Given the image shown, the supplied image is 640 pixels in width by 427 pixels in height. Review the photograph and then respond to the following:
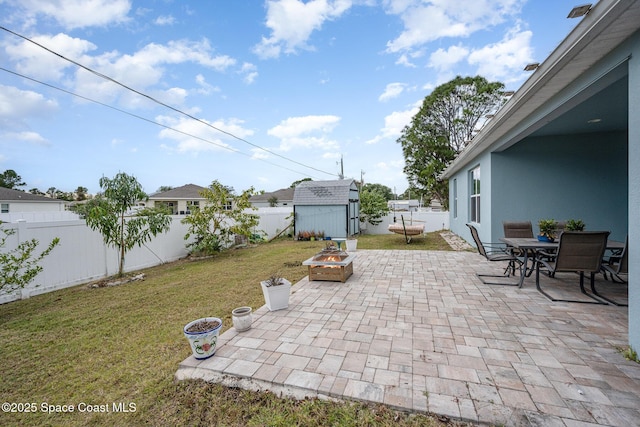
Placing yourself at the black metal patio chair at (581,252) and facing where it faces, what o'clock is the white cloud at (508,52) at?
The white cloud is roughly at 1 o'clock from the black metal patio chair.

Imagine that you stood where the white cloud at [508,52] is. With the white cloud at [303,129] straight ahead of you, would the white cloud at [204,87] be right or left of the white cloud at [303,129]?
left

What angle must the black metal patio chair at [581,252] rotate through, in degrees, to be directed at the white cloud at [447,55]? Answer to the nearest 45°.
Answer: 0° — it already faces it

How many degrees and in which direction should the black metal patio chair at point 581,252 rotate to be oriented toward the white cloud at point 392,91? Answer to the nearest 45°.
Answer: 0° — it already faces it

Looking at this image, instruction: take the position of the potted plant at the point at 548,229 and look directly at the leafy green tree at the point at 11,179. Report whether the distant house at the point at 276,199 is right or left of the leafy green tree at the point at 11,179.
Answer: right

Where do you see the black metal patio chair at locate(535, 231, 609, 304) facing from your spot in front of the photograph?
facing away from the viewer and to the left of the viewer

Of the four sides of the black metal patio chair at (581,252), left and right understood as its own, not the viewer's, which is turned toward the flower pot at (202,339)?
left
